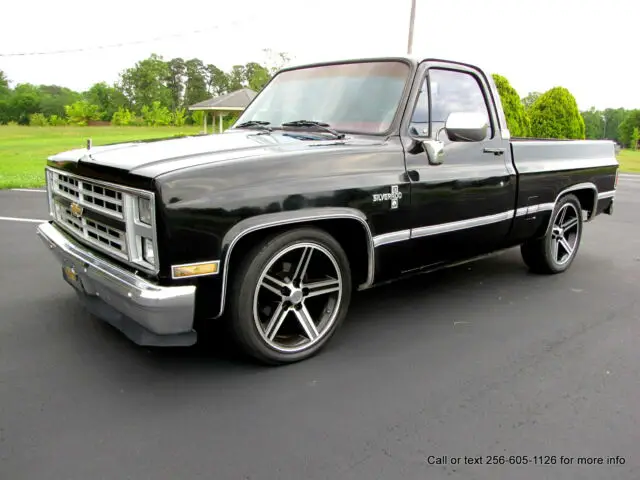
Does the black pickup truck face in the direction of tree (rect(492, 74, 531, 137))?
no

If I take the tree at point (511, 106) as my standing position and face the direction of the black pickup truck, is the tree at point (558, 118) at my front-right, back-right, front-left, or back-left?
back-left

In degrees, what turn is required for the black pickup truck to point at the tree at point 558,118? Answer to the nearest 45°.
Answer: approximately 180°

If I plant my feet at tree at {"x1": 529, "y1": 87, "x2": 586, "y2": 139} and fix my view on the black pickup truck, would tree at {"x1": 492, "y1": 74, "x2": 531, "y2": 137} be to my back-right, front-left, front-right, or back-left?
front-right

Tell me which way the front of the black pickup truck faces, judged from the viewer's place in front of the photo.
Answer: facing the viewer and to the left of the viewer
